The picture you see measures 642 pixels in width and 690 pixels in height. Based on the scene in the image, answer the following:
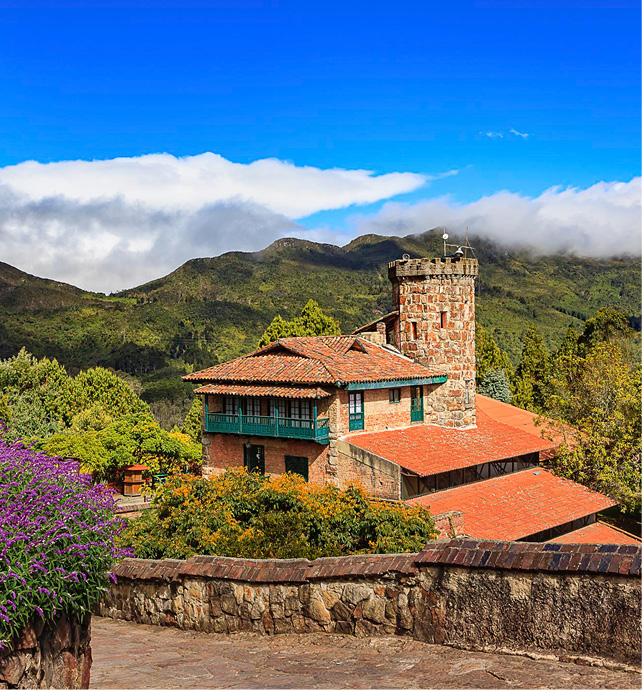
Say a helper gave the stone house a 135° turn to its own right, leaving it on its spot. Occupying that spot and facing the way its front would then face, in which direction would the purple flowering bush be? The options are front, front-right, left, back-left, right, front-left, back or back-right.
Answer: back

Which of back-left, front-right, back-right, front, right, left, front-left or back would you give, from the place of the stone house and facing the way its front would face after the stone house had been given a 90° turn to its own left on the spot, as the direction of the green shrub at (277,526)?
front-right

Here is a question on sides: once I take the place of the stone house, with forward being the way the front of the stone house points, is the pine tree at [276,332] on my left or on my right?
on my right

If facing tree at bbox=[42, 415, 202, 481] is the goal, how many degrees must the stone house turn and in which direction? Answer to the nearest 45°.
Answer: approximately 90° to its right

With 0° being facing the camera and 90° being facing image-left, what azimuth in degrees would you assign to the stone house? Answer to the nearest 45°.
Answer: approximately 45°

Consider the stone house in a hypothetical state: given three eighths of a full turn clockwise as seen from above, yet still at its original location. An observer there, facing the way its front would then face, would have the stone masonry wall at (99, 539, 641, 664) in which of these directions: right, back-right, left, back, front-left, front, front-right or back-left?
back

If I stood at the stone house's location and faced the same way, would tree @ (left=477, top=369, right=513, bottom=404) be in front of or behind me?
behind

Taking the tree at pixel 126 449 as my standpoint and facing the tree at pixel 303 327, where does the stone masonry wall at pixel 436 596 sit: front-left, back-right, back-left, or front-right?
back-right

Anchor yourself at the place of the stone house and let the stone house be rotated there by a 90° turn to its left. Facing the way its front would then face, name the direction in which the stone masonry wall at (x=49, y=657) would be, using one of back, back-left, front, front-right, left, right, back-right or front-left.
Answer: front-right

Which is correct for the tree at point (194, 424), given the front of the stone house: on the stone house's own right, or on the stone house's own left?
on the stone house's own right

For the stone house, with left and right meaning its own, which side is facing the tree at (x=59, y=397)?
right

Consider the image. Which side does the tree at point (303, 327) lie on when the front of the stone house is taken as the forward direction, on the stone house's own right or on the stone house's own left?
on the stone house's own right
